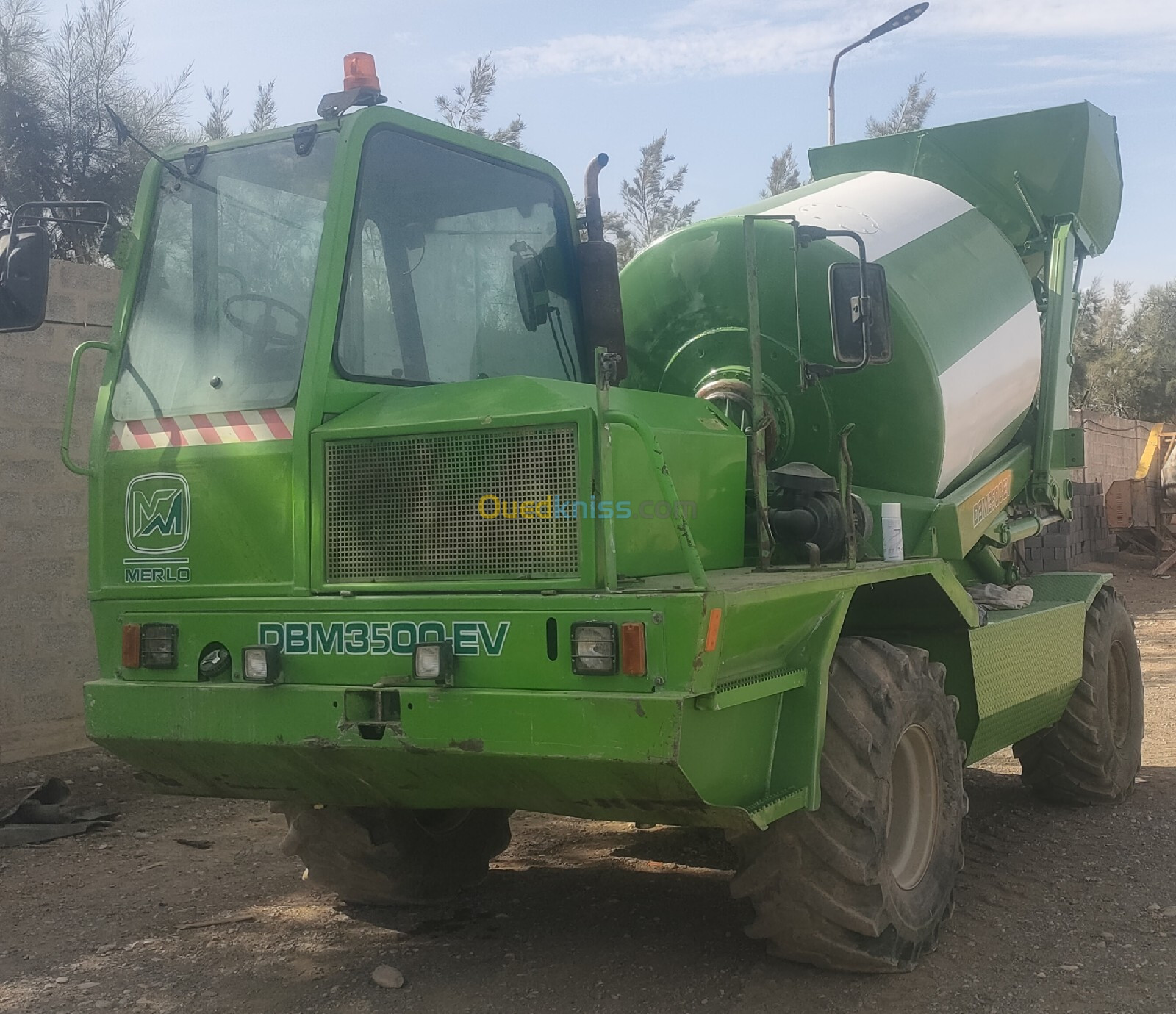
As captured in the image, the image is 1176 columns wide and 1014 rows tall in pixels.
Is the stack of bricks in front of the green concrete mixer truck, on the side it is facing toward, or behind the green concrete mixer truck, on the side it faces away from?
behind

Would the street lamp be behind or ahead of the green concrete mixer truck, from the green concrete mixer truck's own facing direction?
behind

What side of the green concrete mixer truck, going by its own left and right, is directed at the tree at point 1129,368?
back

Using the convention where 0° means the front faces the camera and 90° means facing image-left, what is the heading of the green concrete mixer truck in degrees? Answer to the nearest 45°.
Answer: approximately 45°

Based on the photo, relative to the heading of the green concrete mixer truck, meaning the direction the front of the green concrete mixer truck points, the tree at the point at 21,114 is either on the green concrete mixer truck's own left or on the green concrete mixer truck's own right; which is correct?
on the green concrete mixer truck's own right
